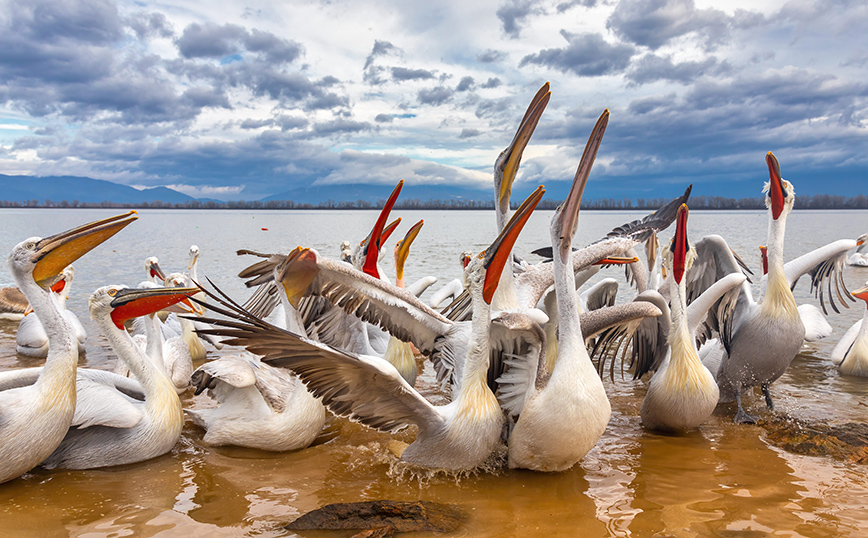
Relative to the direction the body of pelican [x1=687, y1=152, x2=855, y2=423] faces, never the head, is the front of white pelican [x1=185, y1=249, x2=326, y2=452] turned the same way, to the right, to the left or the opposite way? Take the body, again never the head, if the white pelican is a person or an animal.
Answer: to the left

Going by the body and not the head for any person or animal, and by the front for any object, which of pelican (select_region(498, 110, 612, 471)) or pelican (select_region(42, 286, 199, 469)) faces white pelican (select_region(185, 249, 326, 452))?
pelican (select_region(42, 286, 199, 469))

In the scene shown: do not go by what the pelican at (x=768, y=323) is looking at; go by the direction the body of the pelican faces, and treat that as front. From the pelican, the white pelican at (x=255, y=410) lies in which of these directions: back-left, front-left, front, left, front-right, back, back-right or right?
right

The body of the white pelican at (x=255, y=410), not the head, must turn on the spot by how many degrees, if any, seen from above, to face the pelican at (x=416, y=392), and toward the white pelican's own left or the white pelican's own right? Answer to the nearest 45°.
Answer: approximately 45° to the white pelican's own right

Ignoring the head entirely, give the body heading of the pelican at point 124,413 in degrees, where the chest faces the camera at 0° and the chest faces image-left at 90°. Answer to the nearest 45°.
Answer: approximately 270°

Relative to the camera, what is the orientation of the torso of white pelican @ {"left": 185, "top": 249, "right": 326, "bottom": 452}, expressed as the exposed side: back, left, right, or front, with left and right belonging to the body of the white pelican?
right

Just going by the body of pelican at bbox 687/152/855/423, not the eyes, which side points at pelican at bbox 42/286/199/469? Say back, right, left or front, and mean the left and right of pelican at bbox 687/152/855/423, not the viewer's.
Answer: right
